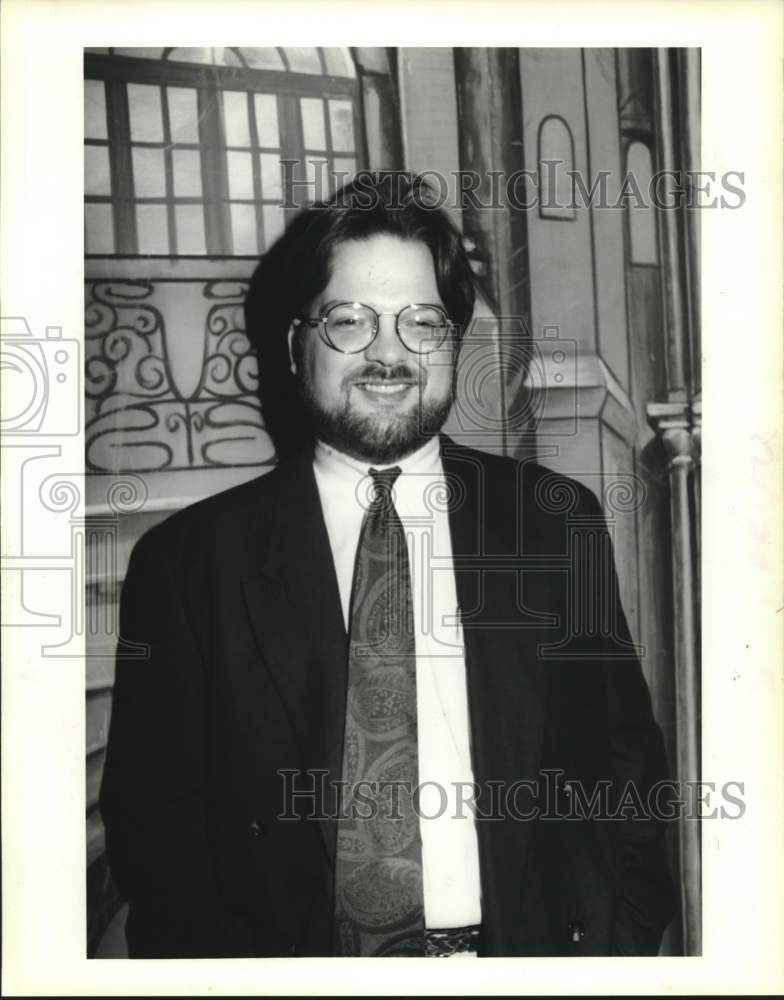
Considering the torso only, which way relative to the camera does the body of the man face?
toward the camera
